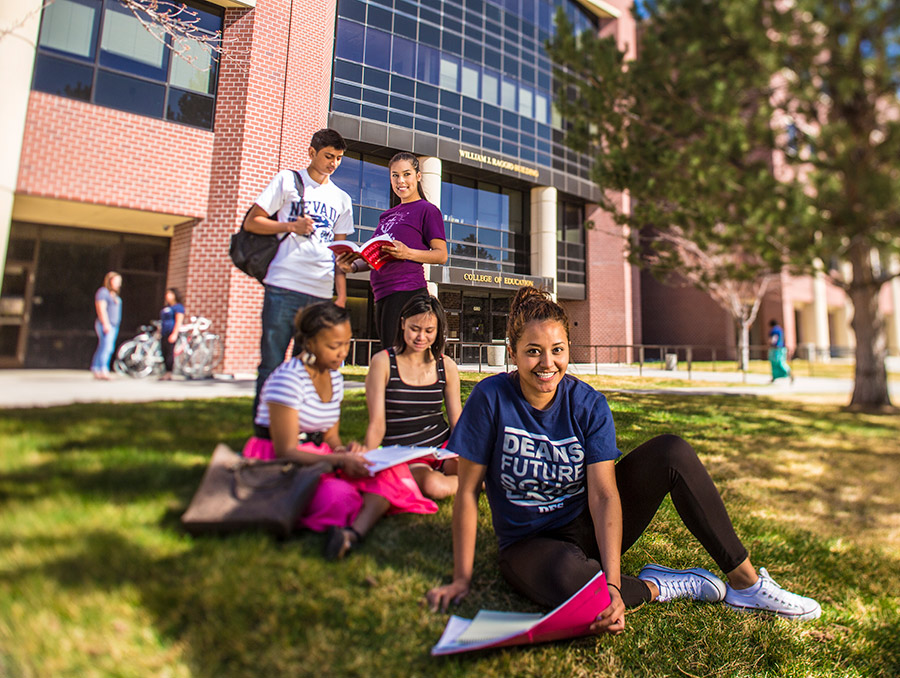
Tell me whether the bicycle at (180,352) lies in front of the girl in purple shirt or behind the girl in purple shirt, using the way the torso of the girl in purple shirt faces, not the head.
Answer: in front

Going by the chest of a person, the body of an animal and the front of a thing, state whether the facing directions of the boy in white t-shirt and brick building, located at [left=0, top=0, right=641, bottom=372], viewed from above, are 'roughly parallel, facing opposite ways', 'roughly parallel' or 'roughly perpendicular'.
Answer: roughly parallel

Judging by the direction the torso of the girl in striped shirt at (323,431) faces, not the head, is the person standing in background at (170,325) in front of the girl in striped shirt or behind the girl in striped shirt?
behind

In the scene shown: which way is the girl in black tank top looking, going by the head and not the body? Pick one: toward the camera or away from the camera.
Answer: toward the camera

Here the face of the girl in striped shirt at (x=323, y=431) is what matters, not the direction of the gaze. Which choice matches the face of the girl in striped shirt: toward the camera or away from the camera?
toward the camera

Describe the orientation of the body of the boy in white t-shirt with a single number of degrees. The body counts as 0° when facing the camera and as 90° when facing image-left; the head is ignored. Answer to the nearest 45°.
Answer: approximately 315°

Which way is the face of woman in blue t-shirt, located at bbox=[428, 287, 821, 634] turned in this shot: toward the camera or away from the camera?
toward the camera

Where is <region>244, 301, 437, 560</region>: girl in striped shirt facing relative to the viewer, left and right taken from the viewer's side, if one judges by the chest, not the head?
facing the viewer and to the right of the viewer
